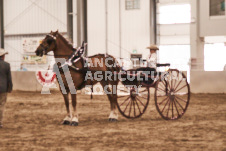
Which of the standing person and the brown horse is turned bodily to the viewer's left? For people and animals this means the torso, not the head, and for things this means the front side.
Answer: the brown horse

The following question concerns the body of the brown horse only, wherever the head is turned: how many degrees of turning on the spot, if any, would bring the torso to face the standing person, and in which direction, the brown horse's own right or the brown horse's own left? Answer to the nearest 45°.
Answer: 0° — it already faces them

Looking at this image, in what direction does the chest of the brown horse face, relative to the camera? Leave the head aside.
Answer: to the viewer's left

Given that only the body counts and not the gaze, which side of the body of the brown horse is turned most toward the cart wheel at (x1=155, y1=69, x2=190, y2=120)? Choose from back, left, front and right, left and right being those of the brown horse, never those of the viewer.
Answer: back
